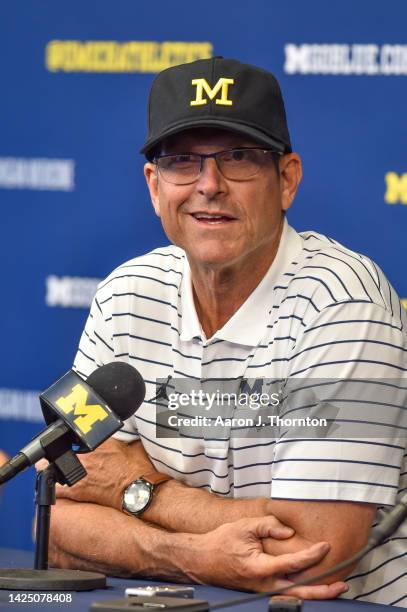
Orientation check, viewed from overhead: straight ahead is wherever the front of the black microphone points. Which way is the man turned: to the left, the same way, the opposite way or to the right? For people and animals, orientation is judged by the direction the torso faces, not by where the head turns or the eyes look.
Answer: the opposite way

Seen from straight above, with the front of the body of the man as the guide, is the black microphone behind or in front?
in front

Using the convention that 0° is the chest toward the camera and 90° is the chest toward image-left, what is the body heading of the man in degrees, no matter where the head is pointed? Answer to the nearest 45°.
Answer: approximately 45°

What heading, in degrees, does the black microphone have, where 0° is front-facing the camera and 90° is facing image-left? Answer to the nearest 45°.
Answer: approximately 225°
